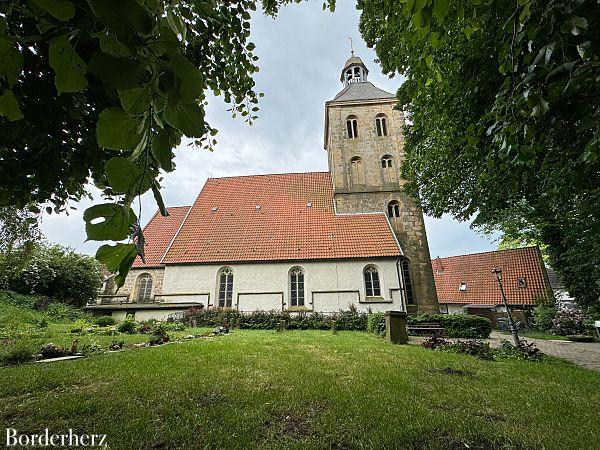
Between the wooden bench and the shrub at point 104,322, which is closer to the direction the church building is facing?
the wooden bench

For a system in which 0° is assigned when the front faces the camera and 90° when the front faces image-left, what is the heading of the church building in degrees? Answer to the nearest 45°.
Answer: approximately 270°

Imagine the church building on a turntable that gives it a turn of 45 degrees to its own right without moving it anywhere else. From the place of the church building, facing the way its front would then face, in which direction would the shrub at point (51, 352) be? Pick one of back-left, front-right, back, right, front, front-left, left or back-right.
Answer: front-left

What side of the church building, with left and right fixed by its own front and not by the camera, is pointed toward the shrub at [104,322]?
back

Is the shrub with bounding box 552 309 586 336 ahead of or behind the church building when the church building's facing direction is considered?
ahead

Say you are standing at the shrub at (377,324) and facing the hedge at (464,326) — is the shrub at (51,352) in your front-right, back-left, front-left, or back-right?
back-right

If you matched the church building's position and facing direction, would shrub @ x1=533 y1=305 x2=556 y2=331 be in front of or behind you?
in front

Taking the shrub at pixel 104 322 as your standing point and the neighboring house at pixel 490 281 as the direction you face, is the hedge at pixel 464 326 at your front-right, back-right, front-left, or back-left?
front-right

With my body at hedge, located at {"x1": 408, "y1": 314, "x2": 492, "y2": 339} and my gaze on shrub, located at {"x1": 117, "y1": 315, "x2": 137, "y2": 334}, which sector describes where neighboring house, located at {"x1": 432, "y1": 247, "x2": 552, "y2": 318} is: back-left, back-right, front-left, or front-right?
back-right

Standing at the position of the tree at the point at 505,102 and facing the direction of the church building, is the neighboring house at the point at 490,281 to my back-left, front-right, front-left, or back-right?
front-right

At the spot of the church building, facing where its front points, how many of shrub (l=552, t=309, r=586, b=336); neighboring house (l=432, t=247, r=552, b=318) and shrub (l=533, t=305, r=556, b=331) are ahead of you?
3
